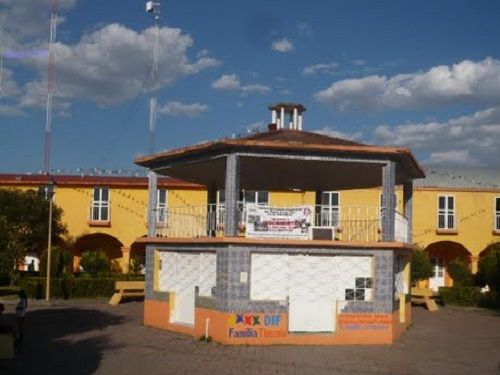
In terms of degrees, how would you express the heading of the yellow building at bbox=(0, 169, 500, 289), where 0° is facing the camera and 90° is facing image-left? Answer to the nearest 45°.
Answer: approximately 0°

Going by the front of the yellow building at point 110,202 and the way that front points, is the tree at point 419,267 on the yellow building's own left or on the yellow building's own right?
on the yellow building's own left

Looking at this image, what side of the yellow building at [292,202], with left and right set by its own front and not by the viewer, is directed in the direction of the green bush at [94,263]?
right

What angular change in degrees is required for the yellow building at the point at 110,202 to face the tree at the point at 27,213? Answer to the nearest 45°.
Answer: approximately 45° to its right

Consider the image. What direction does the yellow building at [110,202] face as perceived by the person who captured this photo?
facing the viewer

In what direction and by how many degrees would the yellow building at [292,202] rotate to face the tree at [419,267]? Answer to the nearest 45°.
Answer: approximately 45° to its left
